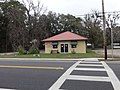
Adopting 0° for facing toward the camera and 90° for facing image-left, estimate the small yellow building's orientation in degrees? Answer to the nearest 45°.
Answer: approximately 0°
